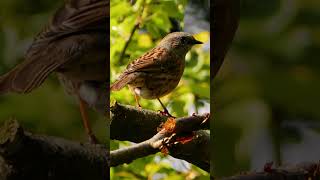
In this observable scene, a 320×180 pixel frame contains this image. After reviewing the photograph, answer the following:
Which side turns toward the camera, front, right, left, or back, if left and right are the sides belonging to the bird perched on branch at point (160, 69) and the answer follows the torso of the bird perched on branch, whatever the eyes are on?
right
